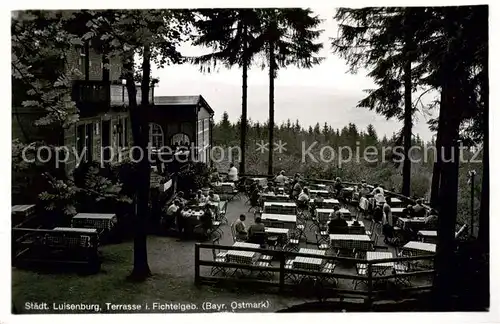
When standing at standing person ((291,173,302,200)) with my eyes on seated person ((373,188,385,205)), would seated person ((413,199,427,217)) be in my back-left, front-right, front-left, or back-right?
front-right

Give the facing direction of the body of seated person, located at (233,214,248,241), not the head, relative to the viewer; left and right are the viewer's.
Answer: facing to the right of the viewer

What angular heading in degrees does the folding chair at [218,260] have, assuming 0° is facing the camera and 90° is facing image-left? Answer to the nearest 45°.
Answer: approximately 270°

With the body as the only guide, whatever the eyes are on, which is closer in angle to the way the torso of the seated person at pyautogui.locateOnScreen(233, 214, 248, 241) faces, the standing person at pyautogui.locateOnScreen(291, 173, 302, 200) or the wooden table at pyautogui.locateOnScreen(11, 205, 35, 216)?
the standing person

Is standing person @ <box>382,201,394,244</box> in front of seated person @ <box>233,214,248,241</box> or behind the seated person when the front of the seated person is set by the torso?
in front
